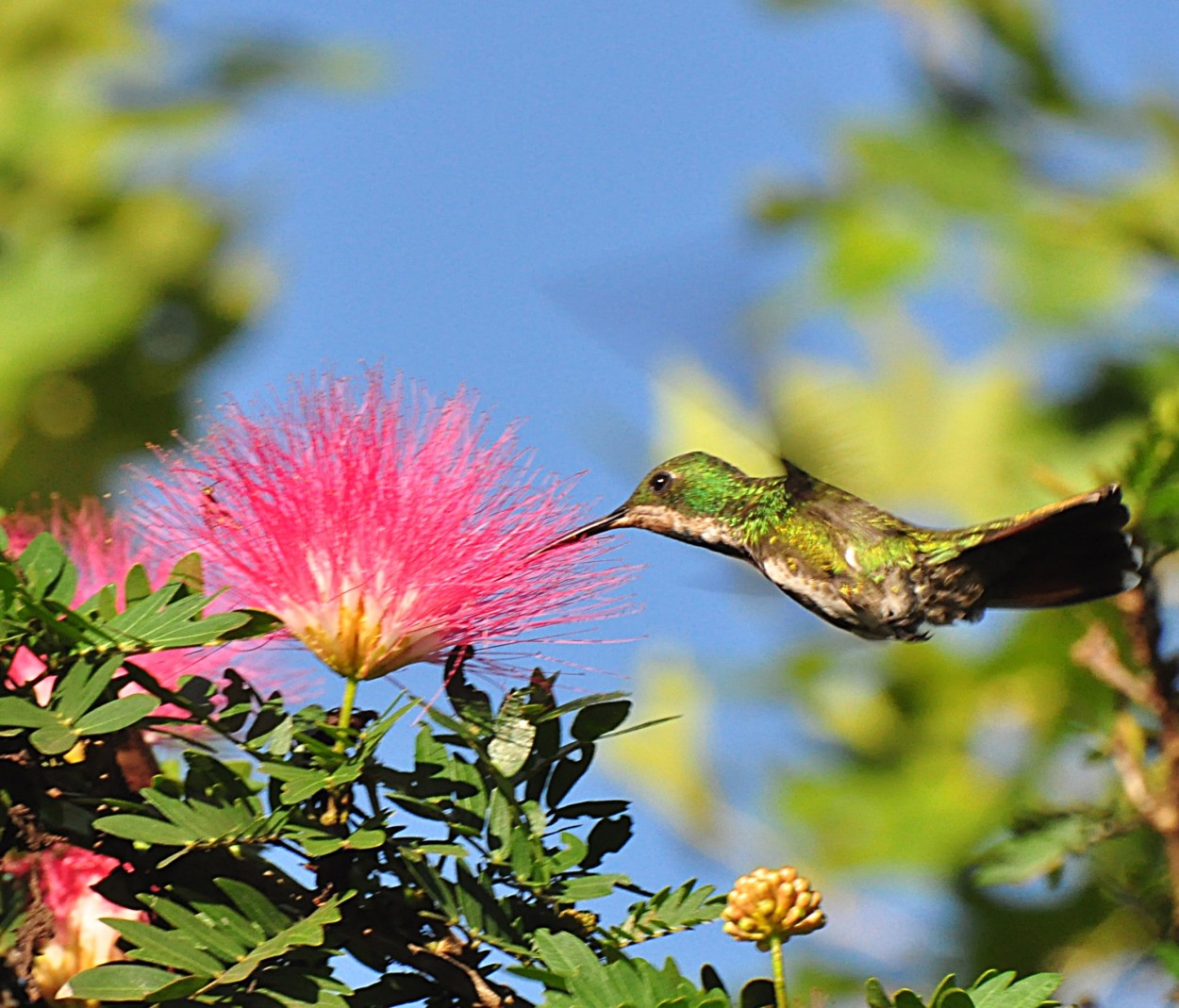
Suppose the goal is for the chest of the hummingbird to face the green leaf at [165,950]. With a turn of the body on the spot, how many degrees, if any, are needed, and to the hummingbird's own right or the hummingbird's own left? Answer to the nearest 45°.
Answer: approximately 45° to the hummingbird's own left

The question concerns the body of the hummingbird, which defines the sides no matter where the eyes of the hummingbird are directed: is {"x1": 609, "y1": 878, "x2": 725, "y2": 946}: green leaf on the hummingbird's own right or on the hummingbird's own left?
on the hummingbird's own left

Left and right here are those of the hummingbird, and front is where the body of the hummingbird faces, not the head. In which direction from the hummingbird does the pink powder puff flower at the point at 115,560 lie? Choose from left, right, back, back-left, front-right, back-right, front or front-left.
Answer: front-left

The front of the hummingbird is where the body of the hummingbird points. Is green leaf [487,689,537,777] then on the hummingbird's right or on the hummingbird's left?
on the hummingbird's left

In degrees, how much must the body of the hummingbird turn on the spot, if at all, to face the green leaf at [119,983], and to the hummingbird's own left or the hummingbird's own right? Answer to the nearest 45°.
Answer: approximately 45° to the hummingbird's own left

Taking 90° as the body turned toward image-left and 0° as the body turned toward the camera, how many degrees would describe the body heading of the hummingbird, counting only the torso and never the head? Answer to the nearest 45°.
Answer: approximately 90°

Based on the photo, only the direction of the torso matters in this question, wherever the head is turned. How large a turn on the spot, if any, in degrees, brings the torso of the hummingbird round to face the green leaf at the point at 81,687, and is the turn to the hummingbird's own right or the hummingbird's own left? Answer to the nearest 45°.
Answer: approximately 45° to the hummingbird's own left
